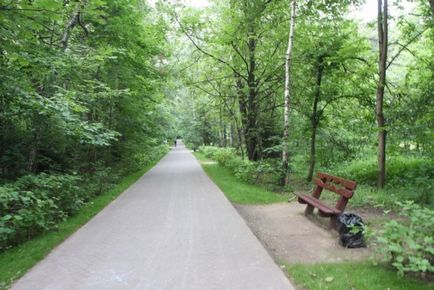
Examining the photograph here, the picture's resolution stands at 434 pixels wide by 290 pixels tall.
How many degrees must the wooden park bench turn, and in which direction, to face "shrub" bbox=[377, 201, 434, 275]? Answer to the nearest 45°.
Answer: approximately 45° to its left

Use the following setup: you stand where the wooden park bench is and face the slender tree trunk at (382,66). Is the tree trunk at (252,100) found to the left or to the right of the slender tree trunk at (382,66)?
left

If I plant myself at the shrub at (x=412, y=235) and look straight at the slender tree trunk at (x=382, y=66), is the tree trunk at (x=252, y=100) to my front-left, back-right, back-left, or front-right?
front-left

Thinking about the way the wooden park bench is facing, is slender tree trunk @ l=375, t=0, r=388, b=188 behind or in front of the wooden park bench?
behind

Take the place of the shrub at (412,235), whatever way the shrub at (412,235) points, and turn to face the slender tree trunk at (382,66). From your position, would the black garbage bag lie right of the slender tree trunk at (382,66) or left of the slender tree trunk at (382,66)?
left

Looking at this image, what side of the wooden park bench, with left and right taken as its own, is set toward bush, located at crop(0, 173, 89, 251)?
front

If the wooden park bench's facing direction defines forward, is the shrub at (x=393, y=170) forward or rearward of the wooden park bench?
rearward

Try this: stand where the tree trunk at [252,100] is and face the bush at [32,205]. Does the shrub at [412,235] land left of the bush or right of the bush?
left

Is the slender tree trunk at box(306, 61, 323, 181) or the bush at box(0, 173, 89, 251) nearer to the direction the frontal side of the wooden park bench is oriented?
the bush

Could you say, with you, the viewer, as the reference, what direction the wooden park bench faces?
facing the viewer and to the left of the viewer

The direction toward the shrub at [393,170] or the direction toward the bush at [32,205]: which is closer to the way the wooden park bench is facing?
the bush

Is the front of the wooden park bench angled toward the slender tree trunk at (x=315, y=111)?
no

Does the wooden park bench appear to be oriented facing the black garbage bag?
no

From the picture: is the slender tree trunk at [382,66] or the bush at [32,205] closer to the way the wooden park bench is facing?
the bush

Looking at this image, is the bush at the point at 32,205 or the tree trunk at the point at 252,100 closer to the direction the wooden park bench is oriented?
the bush

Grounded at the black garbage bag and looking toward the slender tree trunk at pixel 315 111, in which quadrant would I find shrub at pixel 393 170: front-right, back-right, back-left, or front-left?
front-right
